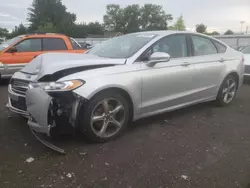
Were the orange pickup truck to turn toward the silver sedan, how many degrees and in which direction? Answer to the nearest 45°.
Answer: approximately 90° to its left

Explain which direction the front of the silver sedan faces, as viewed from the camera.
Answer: facing the viewer and to the left of the viewer

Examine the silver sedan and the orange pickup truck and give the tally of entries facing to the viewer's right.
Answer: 0

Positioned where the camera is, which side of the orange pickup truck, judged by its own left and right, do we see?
left

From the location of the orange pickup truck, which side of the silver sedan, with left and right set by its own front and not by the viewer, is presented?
right
